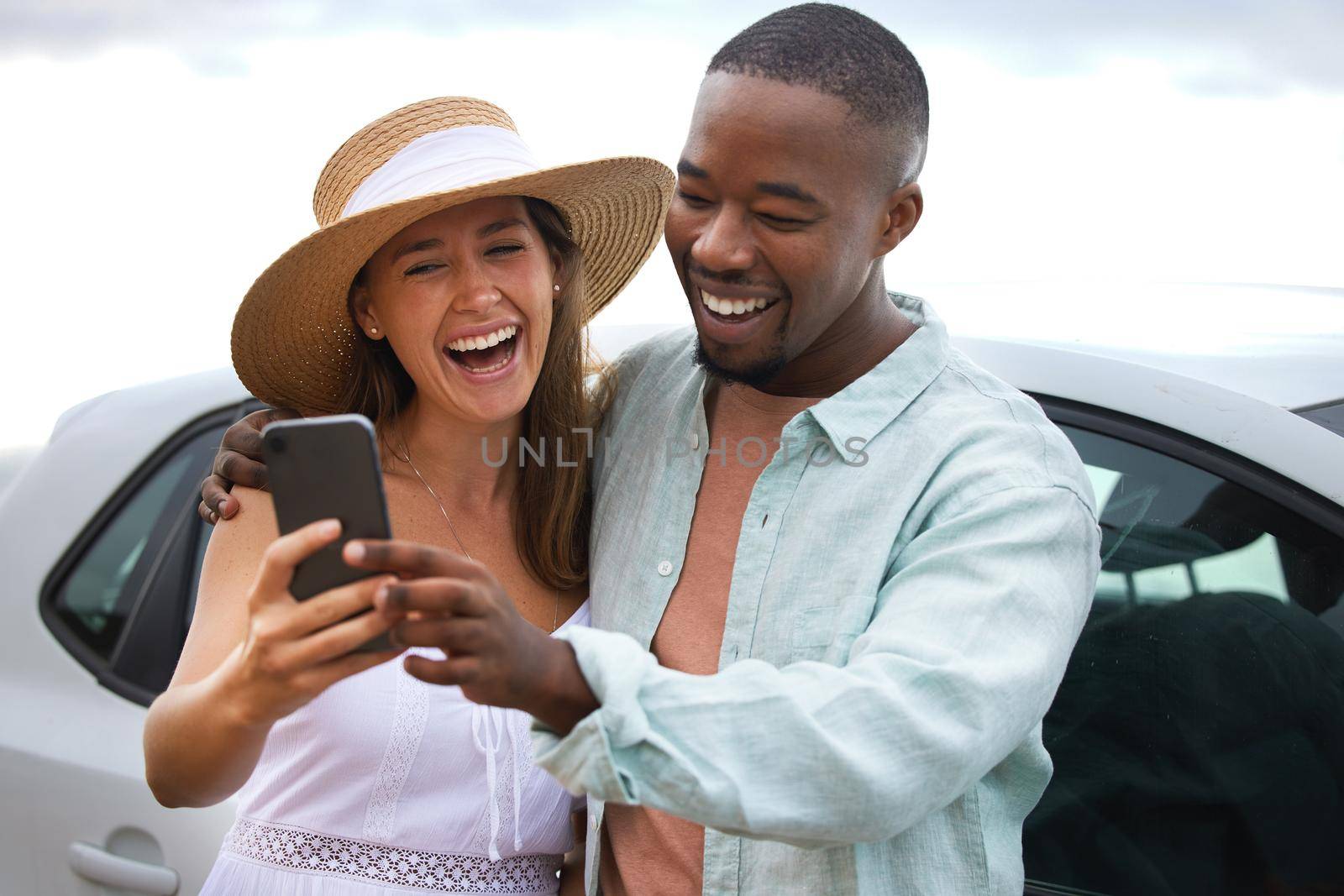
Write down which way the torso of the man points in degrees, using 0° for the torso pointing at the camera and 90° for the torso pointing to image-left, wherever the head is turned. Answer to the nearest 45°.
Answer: approximately 45°

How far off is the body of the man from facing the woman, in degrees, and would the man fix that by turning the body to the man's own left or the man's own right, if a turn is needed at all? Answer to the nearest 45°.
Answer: approximately 90° to the man's own right

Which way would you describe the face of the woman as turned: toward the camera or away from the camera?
toward the camera

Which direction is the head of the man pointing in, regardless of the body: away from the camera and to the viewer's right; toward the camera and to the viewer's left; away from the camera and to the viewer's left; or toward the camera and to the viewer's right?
toward the camera and to the viewer's left
